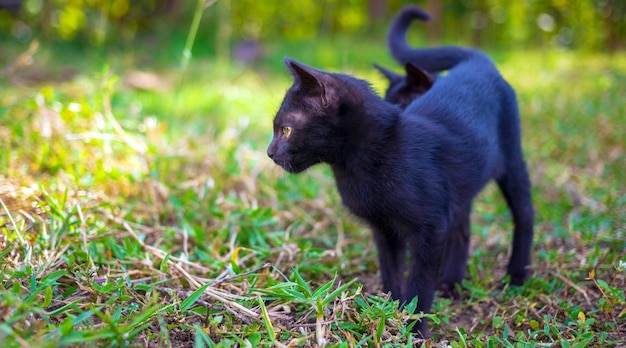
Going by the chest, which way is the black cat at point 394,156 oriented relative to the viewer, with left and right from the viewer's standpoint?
facing the viewer and to the left of the viewer
